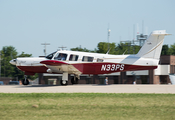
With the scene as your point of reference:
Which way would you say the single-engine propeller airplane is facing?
to the viewer's left
